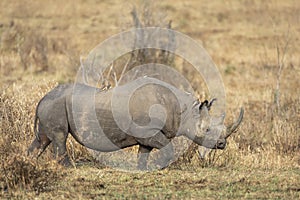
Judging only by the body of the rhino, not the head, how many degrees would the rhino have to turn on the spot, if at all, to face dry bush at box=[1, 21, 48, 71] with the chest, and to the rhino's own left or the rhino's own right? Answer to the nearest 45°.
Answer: approximately 90° to the rhino's own left

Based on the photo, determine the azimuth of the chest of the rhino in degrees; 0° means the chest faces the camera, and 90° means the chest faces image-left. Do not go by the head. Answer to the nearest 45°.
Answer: approximately 270°
